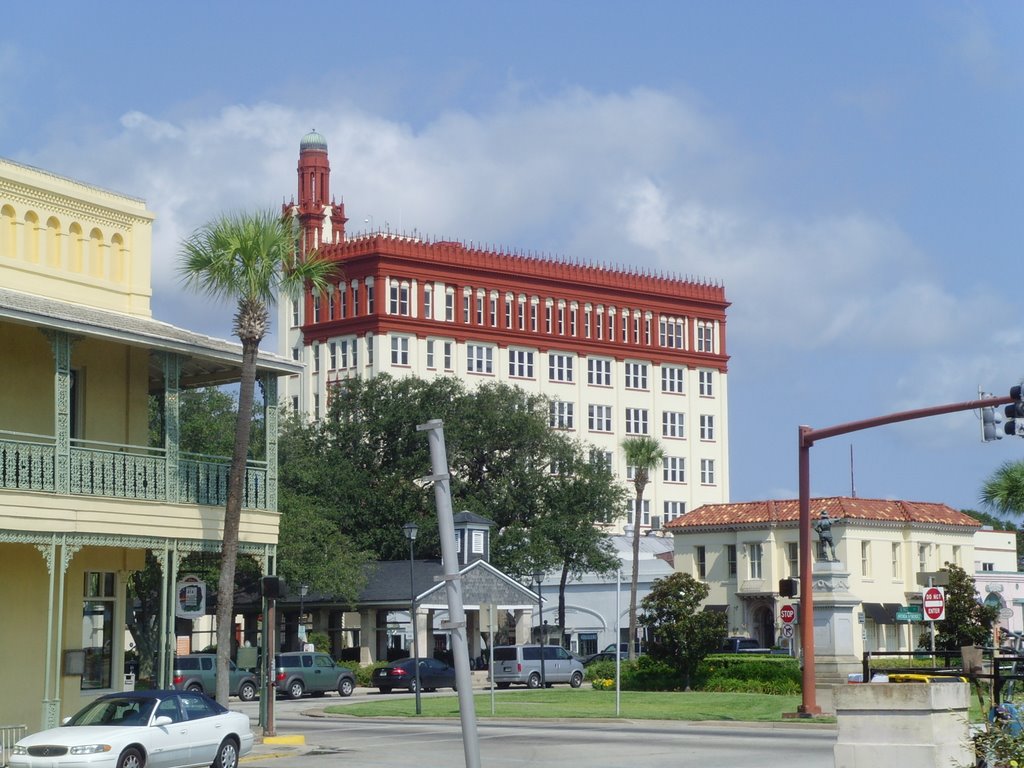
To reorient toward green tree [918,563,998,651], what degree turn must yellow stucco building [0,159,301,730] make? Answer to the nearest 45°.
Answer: approximately 90° to its left

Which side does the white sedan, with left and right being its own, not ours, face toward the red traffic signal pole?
back

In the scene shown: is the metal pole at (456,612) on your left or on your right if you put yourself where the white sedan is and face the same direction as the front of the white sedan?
on your left

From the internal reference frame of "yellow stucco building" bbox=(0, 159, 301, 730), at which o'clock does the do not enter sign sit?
The do not enter sign is roughly at 10 o'clock from the yellow stucco building.

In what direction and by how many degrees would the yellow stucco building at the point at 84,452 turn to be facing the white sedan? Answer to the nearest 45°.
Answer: approximately 45° to its right

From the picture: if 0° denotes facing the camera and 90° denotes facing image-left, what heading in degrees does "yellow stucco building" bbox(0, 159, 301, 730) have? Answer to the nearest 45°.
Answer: approximately 315°

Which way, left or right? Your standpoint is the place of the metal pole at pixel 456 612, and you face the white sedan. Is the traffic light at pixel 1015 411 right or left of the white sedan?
right

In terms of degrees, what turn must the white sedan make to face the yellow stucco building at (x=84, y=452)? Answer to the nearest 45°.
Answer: approximately 135° to its right

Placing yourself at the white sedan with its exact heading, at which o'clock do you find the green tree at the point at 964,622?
The green tree is roughly at 6 o'clock from the white sedan.

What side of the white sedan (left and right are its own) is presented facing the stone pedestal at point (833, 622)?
back

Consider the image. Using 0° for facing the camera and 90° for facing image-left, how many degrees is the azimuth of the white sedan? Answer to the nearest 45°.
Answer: approximately 45°

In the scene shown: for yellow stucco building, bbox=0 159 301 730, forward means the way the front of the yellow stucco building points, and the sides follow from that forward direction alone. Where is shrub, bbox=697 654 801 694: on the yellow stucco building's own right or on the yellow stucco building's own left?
on the yellow stucco building's own left
